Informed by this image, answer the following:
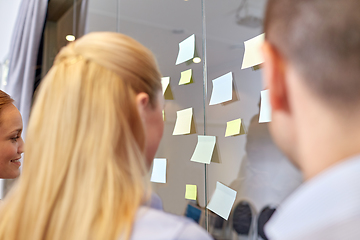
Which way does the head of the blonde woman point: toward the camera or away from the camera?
away from the camera

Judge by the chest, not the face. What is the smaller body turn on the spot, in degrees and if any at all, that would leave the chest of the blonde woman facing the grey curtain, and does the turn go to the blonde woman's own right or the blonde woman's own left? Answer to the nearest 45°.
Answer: approximately 45° to the blonde woman's own left

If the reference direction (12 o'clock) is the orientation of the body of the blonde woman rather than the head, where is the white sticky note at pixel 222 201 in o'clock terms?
The white sticky note is roughly at 12 o'clock from the blonde woman.

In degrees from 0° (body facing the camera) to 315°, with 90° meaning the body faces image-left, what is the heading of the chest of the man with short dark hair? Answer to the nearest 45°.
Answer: approximately 135°

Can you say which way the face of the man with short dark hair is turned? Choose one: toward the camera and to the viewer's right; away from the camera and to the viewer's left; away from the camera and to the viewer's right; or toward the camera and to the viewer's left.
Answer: away from the camera and to the viewer's left

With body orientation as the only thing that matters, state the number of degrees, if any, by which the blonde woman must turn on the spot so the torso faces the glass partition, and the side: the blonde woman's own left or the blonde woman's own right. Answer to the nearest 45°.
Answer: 0° — they already face it

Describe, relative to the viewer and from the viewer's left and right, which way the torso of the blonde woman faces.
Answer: facing away from the viewer and to the right of the viewer

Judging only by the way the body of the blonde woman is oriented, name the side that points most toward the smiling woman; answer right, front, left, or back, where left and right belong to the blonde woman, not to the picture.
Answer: left
